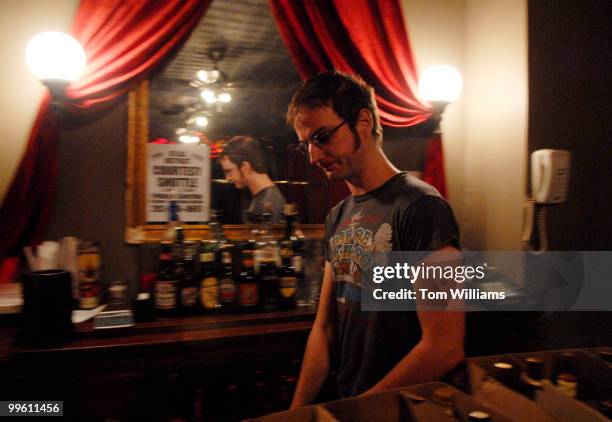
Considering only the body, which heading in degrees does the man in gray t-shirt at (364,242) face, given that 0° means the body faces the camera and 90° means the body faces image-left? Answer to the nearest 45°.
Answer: approximately 45°

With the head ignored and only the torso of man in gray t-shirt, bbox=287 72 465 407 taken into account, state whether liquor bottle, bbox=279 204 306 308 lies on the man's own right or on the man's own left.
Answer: on the man's own right

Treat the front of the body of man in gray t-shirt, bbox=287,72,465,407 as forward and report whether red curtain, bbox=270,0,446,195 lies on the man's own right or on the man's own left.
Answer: on the man's own right

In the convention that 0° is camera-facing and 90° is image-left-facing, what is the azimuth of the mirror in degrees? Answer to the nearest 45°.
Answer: approximately 0°

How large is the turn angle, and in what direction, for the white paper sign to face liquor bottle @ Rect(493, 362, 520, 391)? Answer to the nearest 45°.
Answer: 0° — it already faces it

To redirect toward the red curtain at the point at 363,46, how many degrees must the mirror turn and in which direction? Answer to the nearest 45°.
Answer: approximately 90° to its left
